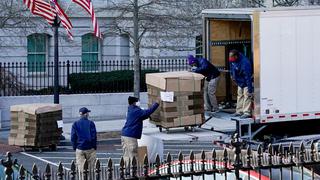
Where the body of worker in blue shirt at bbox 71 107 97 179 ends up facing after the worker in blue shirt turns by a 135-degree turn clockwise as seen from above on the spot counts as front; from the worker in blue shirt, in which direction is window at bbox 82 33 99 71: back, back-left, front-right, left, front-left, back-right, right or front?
back-left

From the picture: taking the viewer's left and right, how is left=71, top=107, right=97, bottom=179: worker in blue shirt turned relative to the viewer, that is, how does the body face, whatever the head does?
facing away from the viewer

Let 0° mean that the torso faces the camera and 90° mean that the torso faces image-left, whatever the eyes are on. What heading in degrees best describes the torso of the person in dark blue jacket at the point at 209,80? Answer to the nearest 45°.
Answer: approximately 90°

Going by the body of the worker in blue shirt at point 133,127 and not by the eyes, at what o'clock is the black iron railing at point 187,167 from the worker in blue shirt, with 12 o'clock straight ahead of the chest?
The black iron railing is roughly at 3 o'clock from the worker in blue shirt.

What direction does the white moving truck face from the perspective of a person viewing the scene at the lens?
facing away from the viewer and to the right of the viewer

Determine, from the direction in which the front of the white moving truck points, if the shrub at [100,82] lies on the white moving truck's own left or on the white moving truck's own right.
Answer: on the white moving truck's own left

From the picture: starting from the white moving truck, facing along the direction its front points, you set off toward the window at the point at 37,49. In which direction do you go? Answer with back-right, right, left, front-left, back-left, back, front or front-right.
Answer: left

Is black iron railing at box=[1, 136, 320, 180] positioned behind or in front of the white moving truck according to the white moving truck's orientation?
behind
